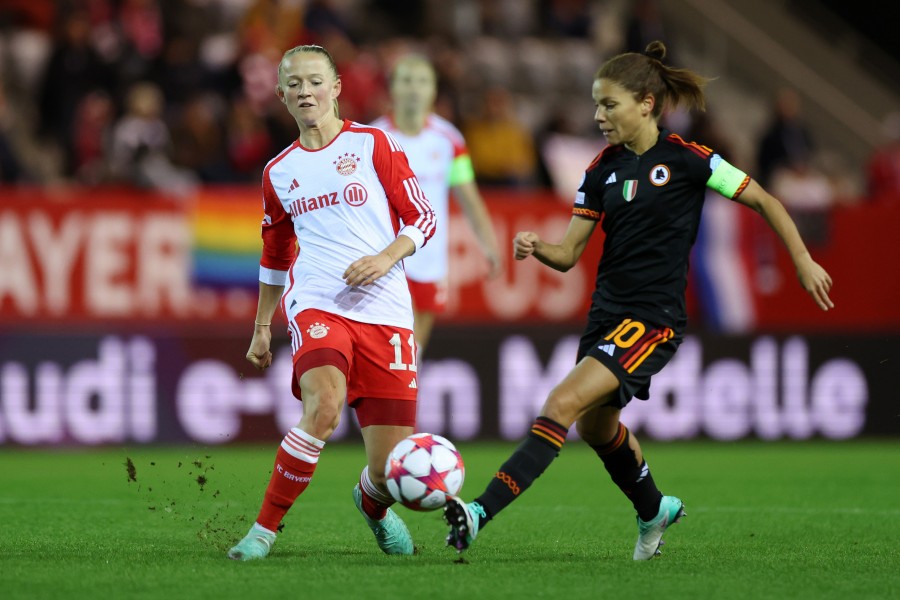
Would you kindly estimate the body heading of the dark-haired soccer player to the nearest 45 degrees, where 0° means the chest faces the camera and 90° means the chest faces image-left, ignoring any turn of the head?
approximately 45°

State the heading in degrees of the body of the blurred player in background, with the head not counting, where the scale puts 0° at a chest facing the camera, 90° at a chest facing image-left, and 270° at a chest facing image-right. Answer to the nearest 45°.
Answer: approximately 0°

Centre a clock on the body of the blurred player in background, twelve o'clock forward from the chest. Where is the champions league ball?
The champions league ball is roughly at 12 o'clock from the blurred player in background.

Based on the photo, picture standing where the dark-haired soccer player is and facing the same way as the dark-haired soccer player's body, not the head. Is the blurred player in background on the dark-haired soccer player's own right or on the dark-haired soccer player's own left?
on the dark-haired soccer player's own right

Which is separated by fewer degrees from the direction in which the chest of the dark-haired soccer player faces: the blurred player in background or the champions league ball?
the champions league ball

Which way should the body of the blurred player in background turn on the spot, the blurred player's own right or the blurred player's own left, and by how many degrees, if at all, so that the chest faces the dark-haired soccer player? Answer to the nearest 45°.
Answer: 0° — they already face them
